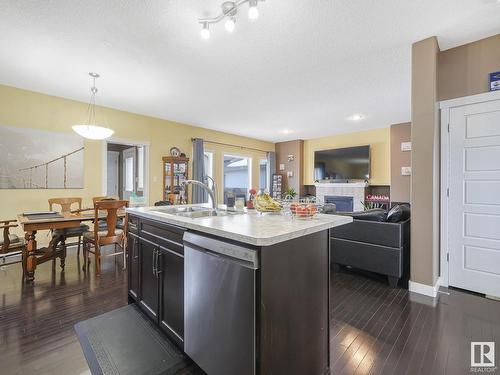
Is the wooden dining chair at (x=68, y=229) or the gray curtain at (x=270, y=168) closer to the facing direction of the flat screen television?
the wooden dining chair

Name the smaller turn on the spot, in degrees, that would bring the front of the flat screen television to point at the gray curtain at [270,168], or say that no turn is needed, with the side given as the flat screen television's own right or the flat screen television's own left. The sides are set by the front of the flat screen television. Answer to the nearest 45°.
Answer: approximately 45° to the flat screen television's own right

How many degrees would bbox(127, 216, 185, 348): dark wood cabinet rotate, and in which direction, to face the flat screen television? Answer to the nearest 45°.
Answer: approximately 180°

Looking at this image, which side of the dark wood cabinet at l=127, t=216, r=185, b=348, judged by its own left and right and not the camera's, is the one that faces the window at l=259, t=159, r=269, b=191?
back

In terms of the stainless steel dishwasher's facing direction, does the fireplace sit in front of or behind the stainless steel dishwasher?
behind

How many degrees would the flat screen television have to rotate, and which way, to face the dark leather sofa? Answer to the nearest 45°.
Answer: approximately 45° to its left

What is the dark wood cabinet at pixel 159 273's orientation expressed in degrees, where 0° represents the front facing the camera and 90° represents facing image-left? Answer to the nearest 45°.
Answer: approximately 45°
